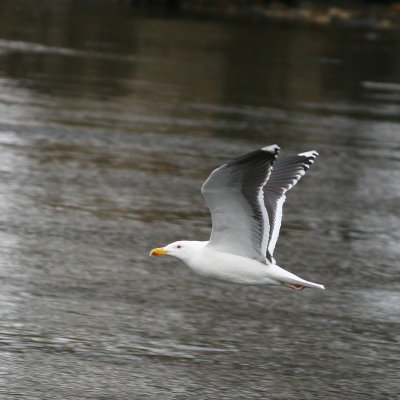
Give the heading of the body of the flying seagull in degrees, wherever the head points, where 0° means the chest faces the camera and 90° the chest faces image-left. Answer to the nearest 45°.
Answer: approximately 90°
